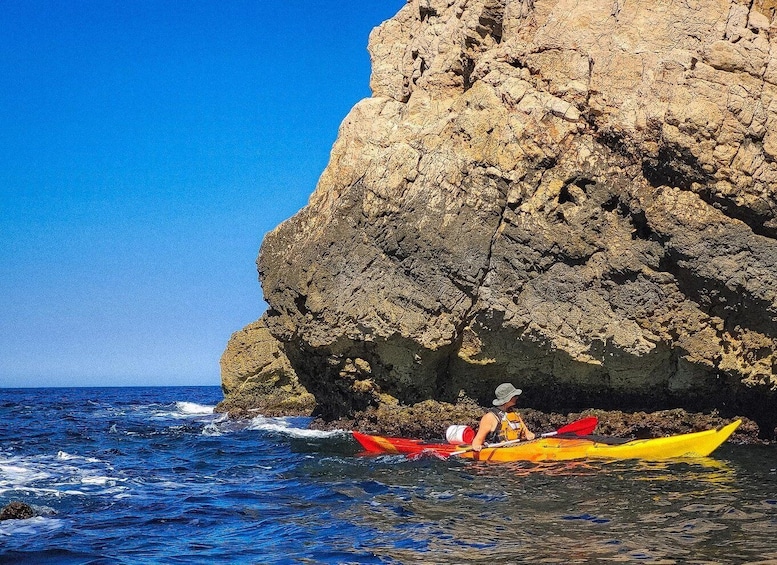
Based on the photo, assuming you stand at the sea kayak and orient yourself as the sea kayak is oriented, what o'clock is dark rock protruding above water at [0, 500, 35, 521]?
The dark rock protruding above water is roughly at 5 o'clock from the sea kayak.

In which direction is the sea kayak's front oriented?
to the viewer's right
